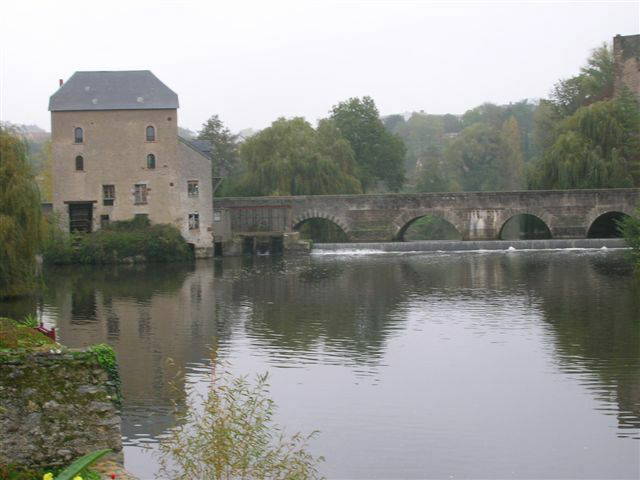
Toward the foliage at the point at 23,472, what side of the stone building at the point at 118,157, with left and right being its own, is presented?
front

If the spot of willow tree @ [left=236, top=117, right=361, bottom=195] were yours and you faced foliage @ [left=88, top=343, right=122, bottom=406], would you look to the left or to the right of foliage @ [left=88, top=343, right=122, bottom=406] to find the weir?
left

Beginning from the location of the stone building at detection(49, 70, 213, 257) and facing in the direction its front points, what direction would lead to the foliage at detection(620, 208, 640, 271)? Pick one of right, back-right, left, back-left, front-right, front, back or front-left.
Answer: front-left

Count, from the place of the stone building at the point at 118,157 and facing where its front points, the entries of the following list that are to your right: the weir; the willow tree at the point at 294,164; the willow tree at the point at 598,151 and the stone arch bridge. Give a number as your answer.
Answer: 0

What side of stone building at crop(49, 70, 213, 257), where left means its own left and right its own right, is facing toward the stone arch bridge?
left

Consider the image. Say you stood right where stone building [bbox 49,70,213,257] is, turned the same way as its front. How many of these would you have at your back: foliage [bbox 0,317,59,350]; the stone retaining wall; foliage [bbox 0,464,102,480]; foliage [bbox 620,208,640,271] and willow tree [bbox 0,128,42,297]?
0

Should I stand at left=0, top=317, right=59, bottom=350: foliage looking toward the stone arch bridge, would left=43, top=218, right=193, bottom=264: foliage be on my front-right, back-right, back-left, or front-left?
front-left

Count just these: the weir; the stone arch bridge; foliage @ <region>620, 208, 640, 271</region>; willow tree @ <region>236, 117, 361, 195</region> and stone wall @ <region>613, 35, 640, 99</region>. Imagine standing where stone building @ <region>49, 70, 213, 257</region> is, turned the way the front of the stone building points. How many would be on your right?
0

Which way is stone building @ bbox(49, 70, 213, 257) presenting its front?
toward the camera

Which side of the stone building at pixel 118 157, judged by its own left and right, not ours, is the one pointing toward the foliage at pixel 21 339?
front

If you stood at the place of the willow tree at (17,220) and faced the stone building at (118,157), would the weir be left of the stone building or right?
right

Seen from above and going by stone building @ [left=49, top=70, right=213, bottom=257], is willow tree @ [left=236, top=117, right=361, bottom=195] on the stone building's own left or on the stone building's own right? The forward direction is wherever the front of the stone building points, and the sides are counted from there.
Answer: on the stone building's own left
